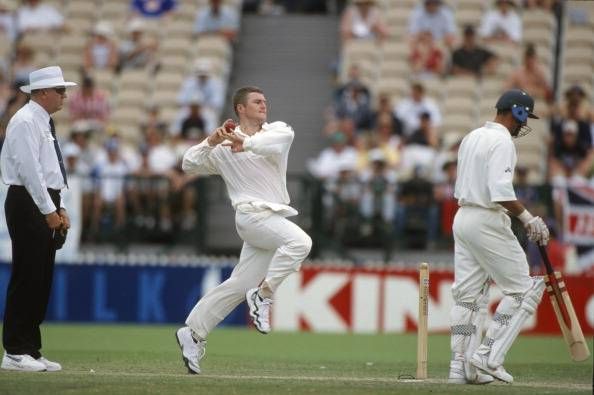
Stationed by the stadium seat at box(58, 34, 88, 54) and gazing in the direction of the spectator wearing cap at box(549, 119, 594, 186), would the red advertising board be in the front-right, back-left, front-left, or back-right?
front-right

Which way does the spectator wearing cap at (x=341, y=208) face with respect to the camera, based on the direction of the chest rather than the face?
toward the camera

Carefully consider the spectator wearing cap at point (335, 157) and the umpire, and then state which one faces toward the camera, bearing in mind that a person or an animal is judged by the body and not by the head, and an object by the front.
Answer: the spectator wearing cap

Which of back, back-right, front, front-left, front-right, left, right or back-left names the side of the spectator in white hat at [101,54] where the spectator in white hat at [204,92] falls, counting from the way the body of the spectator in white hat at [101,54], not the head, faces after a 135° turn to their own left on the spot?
right

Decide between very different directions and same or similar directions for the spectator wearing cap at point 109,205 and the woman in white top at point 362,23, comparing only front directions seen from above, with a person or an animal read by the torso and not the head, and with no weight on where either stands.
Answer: same or similar directions

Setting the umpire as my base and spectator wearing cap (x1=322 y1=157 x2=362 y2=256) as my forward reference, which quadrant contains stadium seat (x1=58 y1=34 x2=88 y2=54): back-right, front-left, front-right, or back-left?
front-left

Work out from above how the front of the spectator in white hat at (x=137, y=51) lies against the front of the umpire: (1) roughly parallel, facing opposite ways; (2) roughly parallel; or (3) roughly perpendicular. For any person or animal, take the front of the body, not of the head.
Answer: roughly perpendicular

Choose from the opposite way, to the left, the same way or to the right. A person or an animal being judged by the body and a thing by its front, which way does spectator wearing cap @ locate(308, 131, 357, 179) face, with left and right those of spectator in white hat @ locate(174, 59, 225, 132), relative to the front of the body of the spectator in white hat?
the same way

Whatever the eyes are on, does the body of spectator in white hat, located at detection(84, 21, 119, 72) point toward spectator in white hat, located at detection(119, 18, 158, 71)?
no

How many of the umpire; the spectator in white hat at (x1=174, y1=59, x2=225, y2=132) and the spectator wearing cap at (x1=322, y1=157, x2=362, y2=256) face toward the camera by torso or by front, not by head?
2

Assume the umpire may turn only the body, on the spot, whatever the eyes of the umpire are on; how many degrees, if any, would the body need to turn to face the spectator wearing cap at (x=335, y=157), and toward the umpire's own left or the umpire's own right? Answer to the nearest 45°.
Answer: approximately 45° to the umpire's own left

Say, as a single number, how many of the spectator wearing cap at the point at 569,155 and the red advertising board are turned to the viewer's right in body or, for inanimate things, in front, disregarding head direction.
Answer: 0

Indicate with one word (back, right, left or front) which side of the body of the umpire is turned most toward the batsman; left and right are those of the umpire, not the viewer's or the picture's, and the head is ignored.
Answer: front

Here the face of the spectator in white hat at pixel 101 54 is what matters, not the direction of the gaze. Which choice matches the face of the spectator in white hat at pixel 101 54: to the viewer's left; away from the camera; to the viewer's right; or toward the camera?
toward the camera

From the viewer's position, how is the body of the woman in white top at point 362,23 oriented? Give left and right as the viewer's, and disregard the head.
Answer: facing the viewer

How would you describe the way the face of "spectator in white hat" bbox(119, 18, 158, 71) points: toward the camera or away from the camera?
toward the camera

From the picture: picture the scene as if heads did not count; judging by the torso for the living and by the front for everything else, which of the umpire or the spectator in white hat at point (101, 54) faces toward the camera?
the spectator in white hat

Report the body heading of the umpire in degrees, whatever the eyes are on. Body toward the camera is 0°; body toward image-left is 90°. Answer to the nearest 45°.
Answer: approximately 270°
